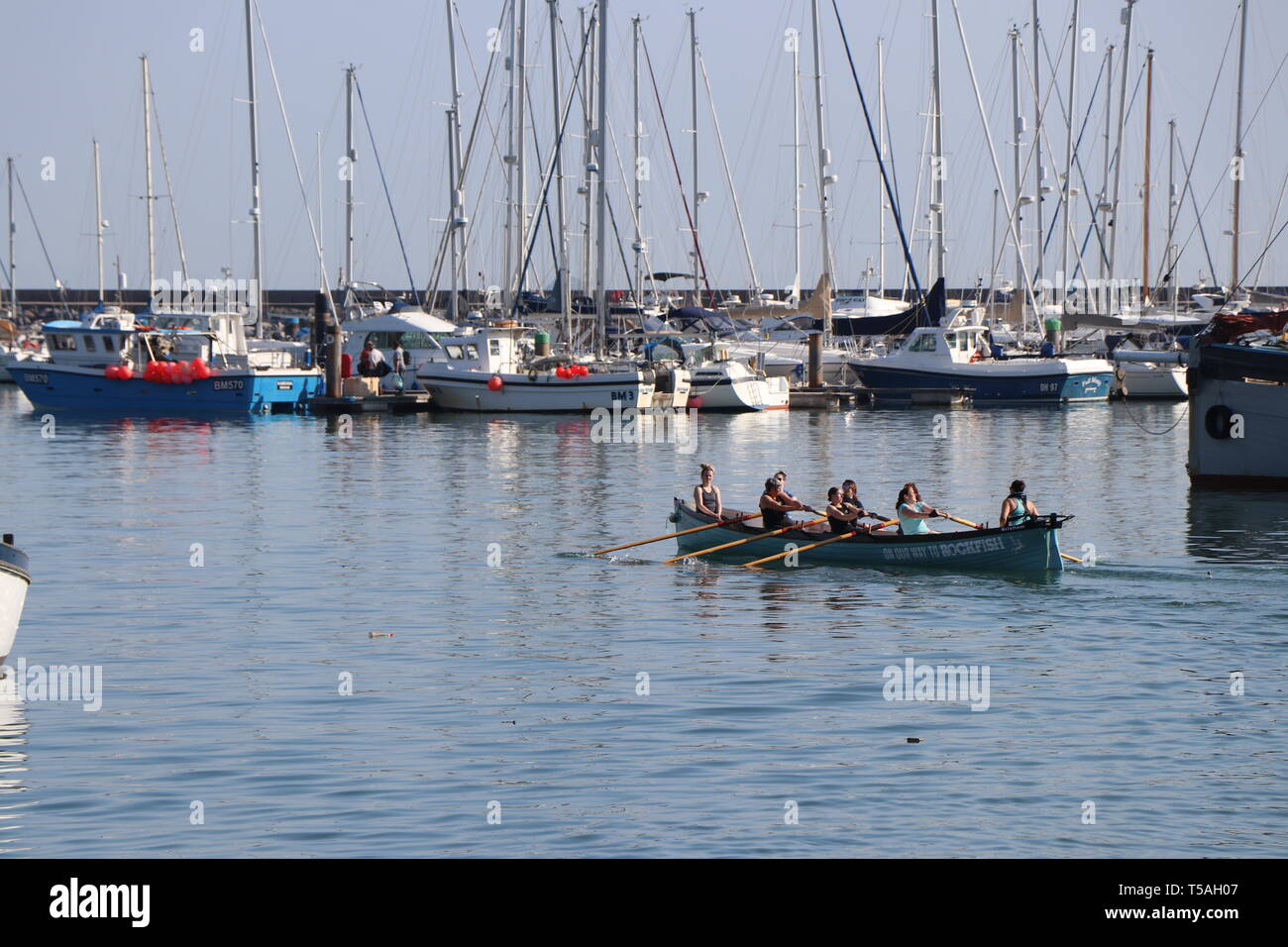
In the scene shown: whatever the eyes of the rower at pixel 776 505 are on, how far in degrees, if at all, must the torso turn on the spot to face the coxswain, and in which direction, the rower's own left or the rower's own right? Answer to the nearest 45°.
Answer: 0° — they already face them

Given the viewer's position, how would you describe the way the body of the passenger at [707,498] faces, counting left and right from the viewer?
facing the viewer and to the right of the viewer

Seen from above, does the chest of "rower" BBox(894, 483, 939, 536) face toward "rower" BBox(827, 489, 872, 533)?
no

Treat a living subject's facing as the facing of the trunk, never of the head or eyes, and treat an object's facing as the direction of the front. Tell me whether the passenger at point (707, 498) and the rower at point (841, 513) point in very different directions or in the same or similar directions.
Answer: same or similar directions

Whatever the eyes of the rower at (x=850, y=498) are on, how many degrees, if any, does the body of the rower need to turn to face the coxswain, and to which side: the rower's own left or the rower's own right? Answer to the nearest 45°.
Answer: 0° — they already face them

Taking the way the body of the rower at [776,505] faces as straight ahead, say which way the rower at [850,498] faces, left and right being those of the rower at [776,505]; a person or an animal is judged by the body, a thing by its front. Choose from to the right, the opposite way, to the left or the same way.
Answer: the same way

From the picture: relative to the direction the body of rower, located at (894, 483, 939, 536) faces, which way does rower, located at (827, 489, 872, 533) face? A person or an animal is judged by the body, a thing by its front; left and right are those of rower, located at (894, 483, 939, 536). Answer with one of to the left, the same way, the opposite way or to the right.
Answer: the same way

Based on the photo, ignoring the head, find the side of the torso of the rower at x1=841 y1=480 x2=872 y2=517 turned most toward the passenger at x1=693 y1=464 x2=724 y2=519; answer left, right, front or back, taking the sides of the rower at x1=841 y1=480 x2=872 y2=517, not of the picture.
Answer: back

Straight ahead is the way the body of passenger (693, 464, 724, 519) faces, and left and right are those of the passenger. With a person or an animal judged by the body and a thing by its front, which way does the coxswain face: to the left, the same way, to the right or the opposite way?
the opposite way

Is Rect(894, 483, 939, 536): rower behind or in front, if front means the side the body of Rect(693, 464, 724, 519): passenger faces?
in front

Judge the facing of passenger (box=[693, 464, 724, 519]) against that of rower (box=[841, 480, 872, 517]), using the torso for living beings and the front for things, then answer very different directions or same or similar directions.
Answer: same or similar directions

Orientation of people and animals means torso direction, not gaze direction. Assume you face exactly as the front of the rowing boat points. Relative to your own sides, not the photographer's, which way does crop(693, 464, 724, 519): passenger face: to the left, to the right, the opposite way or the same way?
the opposite way

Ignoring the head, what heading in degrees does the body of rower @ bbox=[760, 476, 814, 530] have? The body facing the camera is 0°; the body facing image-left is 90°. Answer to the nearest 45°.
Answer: approximately 315°

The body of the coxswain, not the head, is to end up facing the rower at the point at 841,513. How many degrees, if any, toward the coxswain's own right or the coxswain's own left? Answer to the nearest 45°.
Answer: approximately 45° to the coxswain's own left

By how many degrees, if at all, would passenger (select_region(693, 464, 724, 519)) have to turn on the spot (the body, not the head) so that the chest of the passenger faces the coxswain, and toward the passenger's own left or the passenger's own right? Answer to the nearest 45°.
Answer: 0° — they already face them
